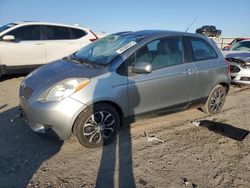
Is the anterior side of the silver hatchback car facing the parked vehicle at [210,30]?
no

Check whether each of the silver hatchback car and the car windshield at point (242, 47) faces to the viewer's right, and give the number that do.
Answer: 0

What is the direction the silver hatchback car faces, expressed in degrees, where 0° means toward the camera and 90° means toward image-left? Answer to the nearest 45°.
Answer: approximately 45°

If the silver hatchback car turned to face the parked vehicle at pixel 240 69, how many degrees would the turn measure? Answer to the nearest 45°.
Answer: approximately 180°

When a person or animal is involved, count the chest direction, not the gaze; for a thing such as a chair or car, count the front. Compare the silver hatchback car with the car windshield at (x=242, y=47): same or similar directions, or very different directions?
same or similar directions

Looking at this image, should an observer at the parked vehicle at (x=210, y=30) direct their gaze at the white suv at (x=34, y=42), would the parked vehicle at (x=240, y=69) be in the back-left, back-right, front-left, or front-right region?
front-left
